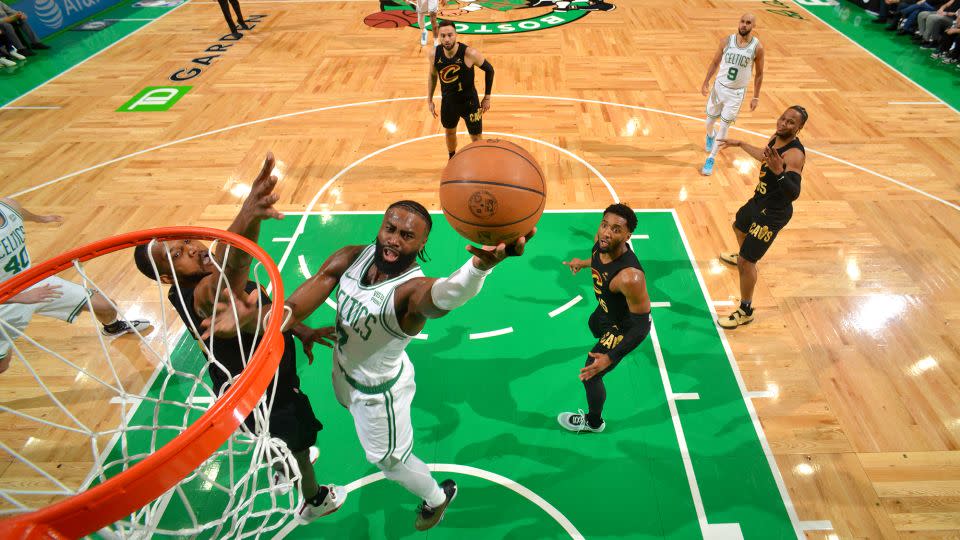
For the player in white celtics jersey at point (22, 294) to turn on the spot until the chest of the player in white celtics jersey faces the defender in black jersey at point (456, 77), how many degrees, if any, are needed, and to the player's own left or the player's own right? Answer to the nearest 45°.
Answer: approximately 45° to the player's own left

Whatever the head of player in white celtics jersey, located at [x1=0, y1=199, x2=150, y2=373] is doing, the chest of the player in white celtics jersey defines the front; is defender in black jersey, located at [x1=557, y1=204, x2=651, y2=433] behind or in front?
in front

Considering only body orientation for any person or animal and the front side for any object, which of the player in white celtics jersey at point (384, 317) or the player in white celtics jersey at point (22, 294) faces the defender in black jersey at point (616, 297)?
the player in white celtics jersey at point (22, 294)

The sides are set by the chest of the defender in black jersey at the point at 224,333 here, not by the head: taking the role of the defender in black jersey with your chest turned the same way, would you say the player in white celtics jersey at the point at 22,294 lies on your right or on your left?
on your left

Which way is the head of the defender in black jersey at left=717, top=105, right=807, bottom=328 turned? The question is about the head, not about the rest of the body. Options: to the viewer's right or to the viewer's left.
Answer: to the viewer's left

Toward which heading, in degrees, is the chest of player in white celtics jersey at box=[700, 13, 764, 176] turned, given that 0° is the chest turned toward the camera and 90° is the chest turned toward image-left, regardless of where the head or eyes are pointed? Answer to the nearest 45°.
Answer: approximately 0°

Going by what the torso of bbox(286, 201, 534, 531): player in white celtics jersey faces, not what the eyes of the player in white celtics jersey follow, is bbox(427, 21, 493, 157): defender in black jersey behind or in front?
behind

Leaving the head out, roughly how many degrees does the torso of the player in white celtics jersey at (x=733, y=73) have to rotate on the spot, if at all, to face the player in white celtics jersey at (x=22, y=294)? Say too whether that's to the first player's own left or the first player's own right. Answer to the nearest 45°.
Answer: approximately 45° to the first player's own right

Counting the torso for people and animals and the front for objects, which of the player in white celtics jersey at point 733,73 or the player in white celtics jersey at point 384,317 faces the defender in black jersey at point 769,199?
the player in white celtics jersey at point 733,73

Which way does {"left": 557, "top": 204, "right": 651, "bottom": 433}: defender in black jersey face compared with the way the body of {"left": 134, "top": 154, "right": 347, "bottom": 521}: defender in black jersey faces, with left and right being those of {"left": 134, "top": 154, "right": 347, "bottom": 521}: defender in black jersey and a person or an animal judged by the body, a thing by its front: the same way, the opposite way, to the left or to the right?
the opposite way

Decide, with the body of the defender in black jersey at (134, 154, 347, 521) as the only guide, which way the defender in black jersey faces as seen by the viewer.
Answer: to the viewer's right

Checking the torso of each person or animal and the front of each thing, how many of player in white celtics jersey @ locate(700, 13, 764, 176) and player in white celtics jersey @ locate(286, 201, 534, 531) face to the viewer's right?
0

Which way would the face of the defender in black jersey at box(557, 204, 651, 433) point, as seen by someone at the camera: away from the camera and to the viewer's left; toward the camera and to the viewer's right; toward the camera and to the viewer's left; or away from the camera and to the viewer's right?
toward the camera and to the viewer's left
